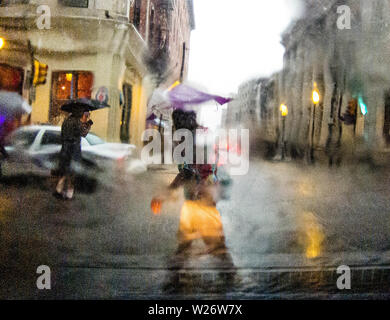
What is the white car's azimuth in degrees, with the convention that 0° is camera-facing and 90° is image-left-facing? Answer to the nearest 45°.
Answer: approximately 270°

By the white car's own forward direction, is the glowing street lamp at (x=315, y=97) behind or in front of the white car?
in front

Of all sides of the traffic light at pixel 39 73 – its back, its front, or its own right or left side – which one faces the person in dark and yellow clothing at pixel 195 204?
right

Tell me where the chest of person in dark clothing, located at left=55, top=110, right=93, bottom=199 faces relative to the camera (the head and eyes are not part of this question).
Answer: to the viewer's right
